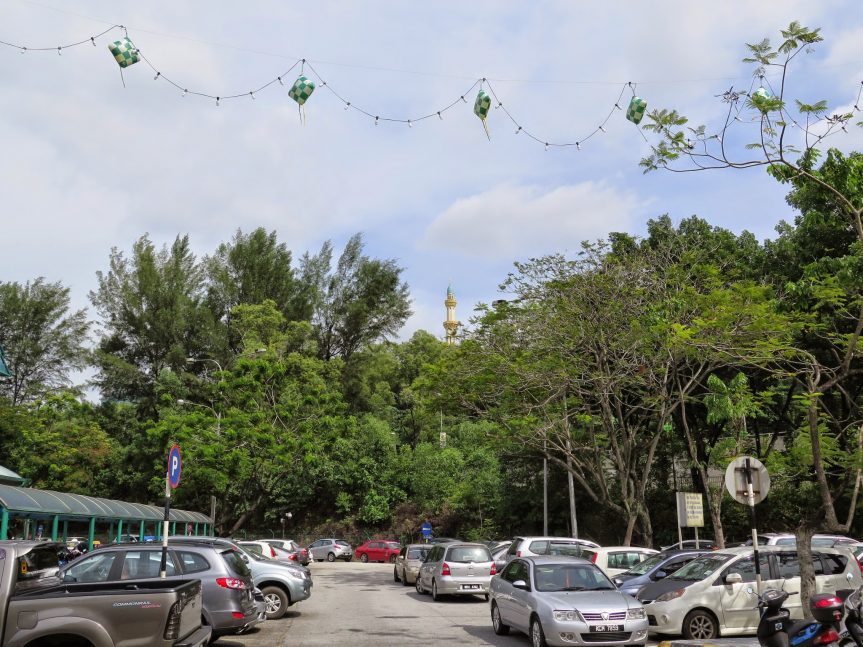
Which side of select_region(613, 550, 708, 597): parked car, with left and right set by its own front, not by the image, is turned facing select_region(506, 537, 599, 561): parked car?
right

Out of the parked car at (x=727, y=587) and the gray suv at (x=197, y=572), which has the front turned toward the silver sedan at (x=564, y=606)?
the parked car

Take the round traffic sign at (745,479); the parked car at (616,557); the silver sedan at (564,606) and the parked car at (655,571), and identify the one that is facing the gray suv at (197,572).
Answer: the parked car at (655,571)

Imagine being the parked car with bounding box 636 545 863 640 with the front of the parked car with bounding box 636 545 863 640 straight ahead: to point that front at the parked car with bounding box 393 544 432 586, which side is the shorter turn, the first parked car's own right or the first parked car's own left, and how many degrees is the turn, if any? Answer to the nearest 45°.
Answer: approximately 90° to the first parked car's own right

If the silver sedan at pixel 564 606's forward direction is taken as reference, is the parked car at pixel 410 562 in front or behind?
behind

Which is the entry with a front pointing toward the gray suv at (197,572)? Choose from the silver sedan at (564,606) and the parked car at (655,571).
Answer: the parked car
